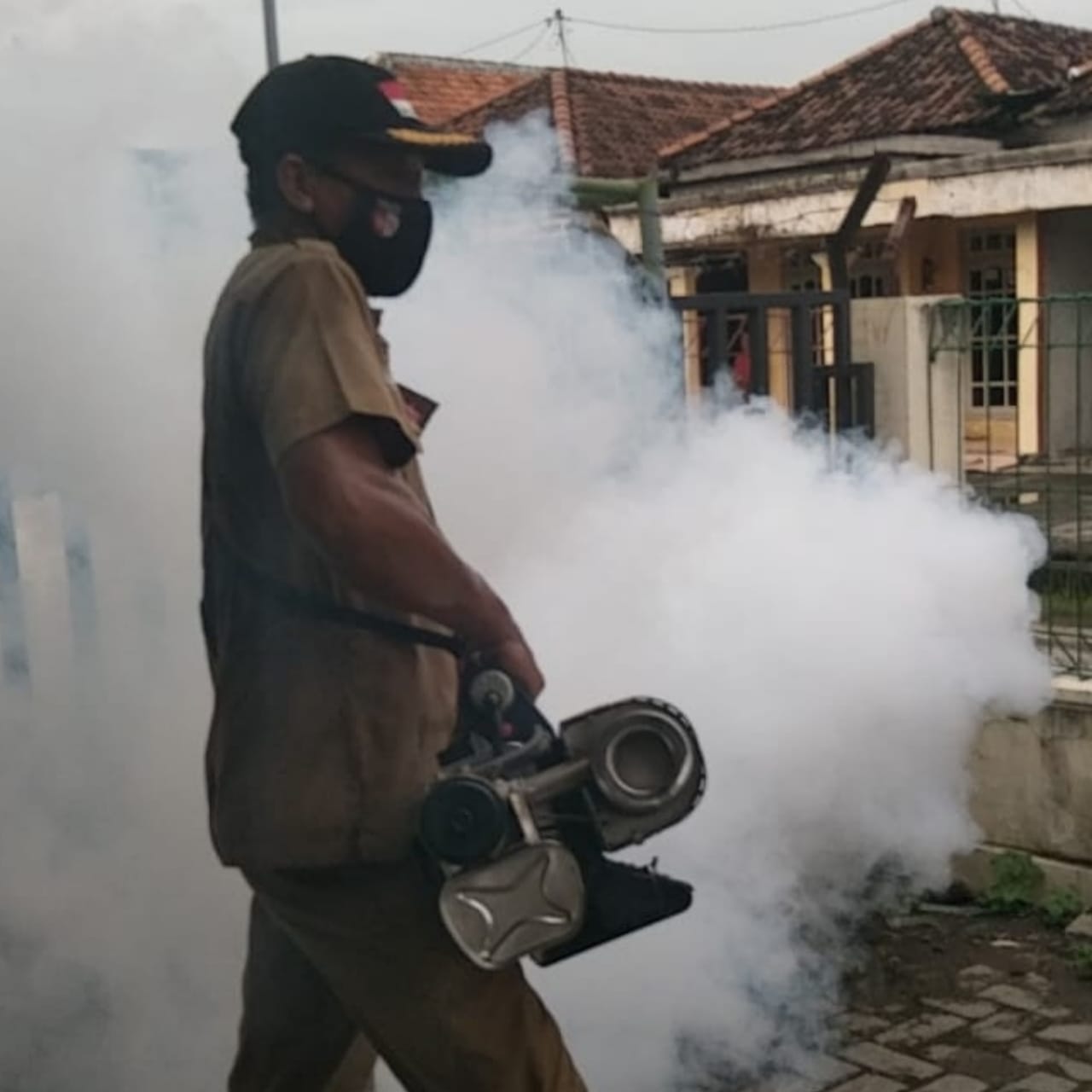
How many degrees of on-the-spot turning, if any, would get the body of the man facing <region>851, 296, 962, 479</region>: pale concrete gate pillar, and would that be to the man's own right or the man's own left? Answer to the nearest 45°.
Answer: approximately 45° to the man's own left

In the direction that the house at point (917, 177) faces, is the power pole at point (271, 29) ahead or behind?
ahead

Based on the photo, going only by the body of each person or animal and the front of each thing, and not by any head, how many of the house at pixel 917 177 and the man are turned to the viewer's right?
1

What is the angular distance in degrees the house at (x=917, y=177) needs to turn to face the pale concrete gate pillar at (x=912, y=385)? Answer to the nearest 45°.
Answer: approximately 45° to its left

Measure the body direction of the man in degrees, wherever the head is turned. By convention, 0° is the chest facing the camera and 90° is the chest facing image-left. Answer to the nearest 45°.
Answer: approximately 270°

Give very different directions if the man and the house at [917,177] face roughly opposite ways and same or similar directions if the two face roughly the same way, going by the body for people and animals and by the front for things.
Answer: very different directions
